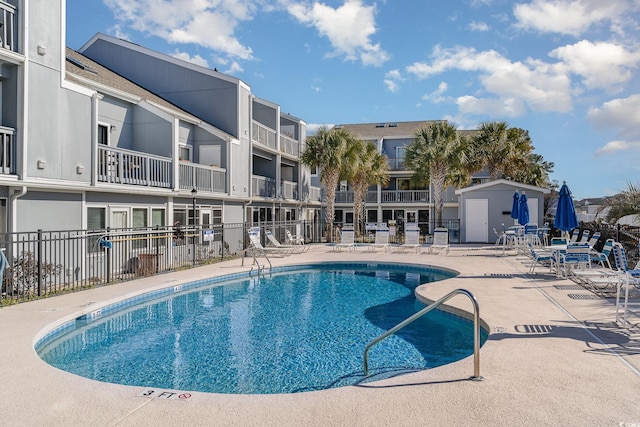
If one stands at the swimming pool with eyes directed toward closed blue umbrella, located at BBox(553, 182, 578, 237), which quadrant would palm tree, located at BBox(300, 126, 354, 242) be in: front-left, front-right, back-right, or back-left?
front-left

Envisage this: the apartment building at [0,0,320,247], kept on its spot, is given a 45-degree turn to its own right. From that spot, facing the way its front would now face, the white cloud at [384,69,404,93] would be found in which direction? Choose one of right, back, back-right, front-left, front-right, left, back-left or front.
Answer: left

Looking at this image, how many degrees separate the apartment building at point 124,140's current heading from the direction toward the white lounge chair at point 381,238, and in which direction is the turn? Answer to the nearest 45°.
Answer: approximately 45° to its left

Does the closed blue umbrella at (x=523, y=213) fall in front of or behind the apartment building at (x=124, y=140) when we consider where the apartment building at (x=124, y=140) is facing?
in front

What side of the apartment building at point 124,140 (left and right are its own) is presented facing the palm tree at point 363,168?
left

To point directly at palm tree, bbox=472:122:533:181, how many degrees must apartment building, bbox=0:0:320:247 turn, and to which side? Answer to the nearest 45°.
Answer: approximately 45° to its left

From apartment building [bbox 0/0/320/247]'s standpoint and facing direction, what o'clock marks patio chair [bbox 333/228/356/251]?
The patio chair is roughly at 10 o'clock from the apartment building.

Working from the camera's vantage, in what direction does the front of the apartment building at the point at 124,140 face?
facing the viewer and to the right of the viewer
